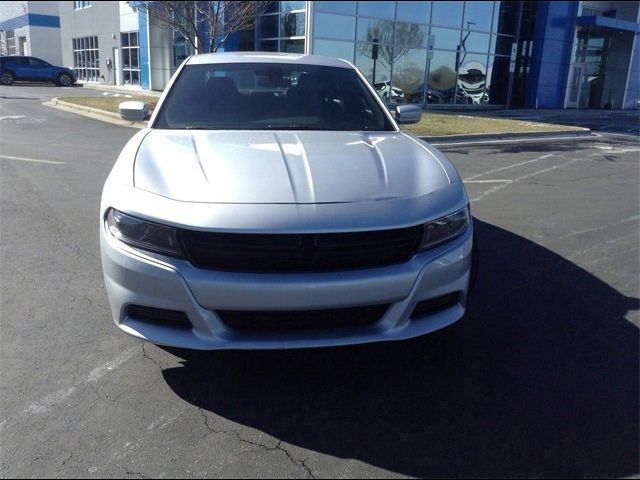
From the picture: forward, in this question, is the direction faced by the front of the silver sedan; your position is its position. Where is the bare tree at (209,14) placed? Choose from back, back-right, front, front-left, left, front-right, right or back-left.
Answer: back

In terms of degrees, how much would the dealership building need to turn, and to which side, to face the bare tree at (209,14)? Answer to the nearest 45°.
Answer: approximately 45° to its right

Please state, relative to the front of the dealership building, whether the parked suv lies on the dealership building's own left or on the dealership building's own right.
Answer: on the dealership building's own right

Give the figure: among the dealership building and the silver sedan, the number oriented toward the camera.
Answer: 2

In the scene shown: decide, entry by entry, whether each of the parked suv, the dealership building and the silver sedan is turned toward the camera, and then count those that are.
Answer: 2

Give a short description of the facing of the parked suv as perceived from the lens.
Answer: facing to the right of the viewer

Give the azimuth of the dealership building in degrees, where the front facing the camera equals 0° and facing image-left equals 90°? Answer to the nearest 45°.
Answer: approximately 0°

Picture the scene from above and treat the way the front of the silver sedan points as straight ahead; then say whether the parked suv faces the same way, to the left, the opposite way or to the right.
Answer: to the left

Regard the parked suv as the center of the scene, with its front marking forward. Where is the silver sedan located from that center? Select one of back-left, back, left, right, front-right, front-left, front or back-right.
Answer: right
